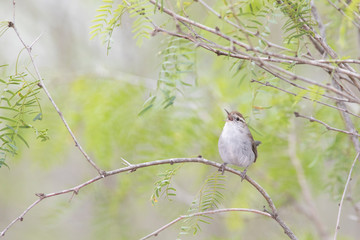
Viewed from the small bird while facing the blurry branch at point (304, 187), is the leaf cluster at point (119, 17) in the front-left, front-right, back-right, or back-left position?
back-left

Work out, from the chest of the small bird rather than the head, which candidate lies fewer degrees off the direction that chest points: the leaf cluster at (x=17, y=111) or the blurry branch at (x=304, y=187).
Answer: the leaf cluster

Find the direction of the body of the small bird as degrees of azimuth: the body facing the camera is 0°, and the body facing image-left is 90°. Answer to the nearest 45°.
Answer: approximately 45°
